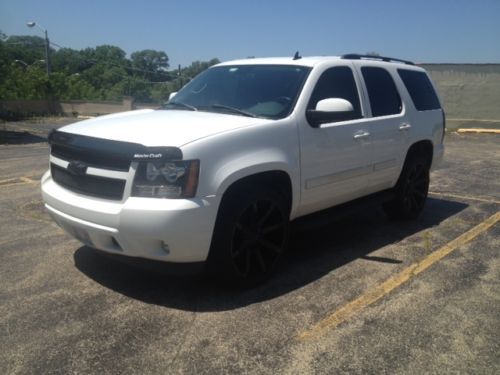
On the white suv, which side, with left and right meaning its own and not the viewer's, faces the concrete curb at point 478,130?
back

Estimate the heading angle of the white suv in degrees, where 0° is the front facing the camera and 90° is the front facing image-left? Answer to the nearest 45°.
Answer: approximately 45°
